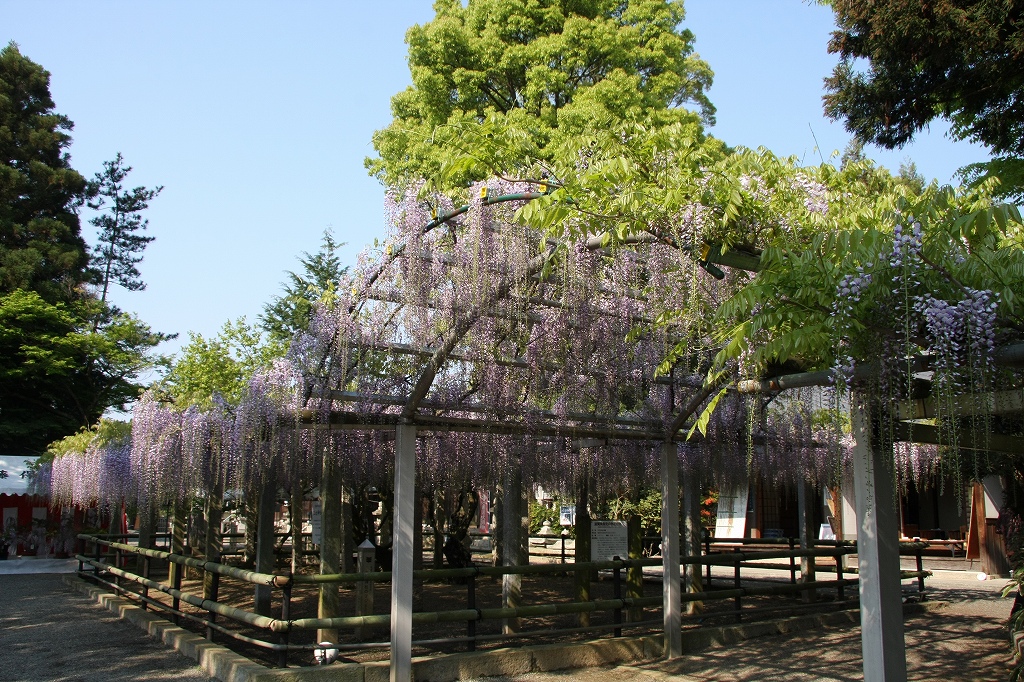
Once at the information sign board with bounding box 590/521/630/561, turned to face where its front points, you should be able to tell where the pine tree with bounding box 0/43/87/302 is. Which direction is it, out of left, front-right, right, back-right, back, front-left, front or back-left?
back-right

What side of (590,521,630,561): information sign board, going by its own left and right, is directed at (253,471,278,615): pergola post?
right

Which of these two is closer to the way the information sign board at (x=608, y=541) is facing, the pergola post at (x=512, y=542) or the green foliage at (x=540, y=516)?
the pergola post

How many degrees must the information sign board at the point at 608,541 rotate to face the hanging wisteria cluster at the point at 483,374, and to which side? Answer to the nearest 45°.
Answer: approximately 45° to its right

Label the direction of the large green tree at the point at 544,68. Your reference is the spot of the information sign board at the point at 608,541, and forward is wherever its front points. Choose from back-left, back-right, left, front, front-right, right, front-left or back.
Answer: back

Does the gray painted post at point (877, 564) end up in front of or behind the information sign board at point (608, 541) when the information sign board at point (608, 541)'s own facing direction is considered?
in front

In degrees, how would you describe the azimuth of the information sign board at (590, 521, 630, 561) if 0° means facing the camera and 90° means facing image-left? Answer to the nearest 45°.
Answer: approximately 0°

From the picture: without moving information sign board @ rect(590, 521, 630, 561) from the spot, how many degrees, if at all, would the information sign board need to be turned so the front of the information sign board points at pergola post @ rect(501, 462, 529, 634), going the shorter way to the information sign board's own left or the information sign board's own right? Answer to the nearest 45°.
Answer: approximately 90° to the information sign board's own right

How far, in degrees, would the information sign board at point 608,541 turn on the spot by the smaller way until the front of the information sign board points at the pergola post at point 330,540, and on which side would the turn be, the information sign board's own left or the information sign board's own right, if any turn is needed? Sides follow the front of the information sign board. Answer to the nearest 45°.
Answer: approximately 45° to the information sign board's own right
